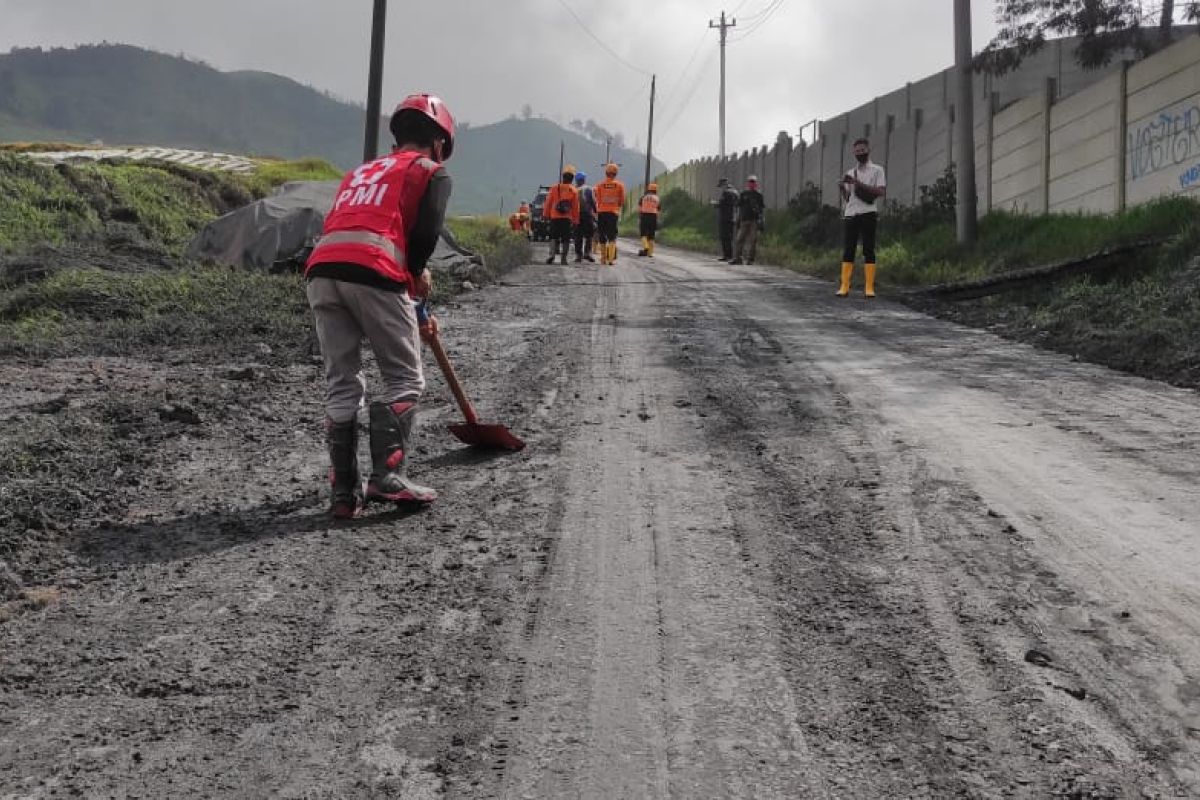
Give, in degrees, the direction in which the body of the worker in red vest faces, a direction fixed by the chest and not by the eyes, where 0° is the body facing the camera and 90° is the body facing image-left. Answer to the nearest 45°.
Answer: approximately 225°

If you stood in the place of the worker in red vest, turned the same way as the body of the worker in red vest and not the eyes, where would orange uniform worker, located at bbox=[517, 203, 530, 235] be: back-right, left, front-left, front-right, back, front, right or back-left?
front-left

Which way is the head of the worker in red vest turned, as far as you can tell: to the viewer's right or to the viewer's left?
to the viewer's right

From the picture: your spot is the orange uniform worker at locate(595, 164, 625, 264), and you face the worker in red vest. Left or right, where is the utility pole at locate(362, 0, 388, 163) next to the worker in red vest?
right

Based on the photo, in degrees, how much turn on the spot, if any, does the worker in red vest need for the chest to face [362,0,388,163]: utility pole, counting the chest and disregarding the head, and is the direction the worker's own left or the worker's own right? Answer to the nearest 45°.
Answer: approximately 45° to the worker's own left

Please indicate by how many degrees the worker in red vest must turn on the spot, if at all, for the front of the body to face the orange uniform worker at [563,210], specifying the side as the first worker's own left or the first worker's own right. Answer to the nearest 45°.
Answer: approximately 45° to the first worker's own left

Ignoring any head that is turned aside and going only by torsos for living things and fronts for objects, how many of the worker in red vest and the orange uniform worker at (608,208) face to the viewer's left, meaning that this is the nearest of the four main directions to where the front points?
0

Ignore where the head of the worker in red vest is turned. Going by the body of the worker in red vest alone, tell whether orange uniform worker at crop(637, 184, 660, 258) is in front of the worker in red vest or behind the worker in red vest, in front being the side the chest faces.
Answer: in front
